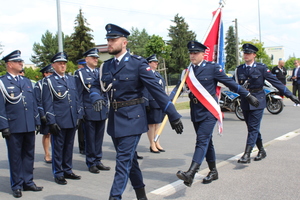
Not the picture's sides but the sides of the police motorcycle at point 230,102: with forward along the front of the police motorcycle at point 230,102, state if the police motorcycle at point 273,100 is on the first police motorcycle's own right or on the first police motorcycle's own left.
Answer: on the first police motorcycle's own left

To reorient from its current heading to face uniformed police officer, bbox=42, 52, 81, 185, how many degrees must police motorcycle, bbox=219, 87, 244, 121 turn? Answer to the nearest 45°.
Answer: approximately 45° to its right

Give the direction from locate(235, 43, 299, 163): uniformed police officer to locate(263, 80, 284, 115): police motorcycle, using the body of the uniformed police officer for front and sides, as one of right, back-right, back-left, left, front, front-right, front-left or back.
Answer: back-right

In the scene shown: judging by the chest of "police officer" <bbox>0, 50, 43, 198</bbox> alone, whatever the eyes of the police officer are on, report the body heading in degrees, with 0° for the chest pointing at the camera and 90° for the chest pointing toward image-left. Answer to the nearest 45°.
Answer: approximately 315°

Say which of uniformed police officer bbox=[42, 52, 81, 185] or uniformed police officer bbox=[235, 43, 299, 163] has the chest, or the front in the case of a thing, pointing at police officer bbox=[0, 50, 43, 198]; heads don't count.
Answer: uniformed police officer bbox=[235, 43, 299, 163]

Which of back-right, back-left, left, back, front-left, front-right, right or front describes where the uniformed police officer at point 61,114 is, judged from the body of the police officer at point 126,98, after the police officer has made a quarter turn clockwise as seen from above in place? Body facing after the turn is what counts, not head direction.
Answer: front

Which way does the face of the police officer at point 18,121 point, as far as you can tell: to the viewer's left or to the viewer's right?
to the viewer's right

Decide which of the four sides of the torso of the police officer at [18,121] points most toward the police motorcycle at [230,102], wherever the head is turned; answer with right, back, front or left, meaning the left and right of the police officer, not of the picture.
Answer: left

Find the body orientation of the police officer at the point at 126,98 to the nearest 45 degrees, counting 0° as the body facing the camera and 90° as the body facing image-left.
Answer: approximately 45°
